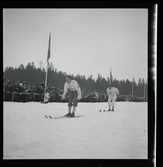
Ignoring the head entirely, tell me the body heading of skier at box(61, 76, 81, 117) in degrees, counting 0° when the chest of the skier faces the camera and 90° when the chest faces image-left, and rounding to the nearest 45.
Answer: approximately 45°
